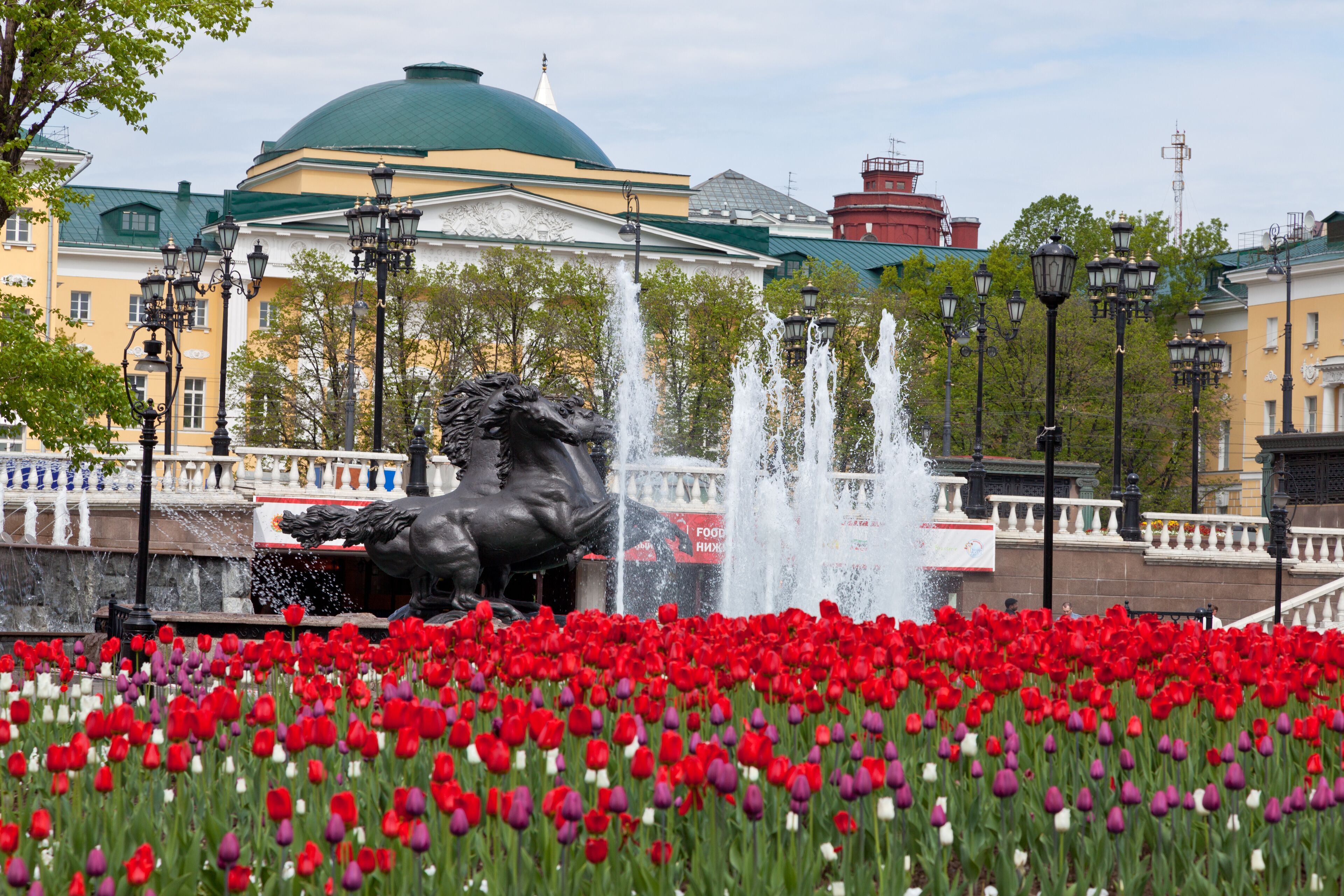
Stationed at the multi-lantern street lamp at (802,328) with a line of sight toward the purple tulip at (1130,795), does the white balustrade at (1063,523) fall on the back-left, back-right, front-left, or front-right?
front-left

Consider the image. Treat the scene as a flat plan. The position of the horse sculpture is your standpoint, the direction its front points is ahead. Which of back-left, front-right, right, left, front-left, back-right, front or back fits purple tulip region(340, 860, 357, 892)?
right

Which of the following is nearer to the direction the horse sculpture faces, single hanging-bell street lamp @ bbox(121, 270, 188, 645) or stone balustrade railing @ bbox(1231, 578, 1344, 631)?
the stone balustrade railing

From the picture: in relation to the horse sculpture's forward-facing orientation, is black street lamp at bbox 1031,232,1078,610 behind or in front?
in front

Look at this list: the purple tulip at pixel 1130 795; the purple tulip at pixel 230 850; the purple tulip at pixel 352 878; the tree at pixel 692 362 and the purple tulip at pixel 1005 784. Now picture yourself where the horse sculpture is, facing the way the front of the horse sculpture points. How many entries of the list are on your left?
1

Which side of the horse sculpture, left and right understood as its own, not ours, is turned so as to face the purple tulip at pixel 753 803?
right

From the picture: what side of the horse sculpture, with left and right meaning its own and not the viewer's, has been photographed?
right

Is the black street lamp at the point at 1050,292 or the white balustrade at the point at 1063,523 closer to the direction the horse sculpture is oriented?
the black street lamp

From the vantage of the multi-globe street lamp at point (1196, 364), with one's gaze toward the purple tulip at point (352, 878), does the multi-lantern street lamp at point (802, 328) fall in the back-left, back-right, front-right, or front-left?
front-right

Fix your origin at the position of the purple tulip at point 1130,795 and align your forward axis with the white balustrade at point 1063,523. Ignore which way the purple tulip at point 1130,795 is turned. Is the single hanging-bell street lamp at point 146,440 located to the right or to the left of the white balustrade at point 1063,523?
left

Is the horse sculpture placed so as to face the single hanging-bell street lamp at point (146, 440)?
no

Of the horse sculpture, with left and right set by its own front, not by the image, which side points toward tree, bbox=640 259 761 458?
left

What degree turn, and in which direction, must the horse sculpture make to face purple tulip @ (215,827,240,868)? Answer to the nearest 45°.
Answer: approximately 90° to its right

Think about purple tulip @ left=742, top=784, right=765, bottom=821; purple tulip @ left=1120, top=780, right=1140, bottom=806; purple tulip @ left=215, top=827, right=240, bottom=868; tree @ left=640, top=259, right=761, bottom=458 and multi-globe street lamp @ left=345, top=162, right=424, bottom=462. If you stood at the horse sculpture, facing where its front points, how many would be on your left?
2

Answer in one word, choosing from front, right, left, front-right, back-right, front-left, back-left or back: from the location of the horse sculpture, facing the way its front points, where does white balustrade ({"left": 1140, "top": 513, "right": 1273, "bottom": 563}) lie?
front-left

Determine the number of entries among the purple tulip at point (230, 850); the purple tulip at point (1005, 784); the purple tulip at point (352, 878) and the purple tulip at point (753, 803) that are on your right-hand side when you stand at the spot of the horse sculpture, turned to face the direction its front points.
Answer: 4
